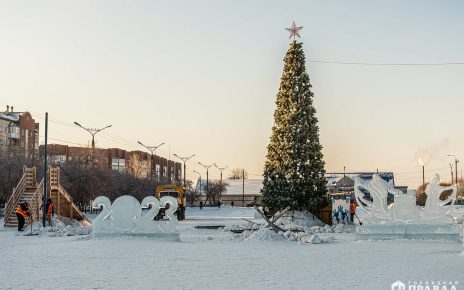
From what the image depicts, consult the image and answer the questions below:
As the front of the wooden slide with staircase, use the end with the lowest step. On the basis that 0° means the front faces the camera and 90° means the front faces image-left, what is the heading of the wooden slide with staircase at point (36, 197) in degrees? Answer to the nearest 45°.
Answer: approximately 45°

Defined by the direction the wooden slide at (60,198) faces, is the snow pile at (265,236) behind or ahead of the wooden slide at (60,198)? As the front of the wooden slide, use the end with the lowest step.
ahead

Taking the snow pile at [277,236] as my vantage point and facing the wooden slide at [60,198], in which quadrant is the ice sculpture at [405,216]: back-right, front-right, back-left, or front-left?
back-right

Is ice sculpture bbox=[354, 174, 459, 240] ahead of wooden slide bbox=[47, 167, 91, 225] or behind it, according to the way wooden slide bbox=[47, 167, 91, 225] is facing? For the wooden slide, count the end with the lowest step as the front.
ahead
